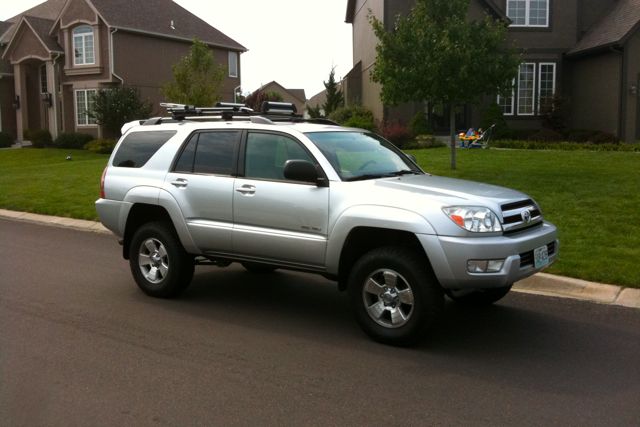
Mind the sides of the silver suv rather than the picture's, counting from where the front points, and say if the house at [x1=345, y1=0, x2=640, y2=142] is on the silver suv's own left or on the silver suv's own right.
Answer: on the silver suv's own left

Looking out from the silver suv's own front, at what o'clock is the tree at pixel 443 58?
The tree is roughly at 8 o'clock from the silver suv.

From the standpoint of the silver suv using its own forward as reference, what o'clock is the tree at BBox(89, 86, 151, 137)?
The tree is roughly at 7 o'clock from the silver suv.

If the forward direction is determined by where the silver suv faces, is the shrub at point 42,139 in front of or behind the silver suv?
behind

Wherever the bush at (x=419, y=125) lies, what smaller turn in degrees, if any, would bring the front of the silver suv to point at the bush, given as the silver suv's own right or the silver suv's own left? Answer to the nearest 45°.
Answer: approximately 135° to the silver suv's own left

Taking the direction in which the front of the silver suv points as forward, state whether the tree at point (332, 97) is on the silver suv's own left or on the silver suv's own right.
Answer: on the silver suv's own left

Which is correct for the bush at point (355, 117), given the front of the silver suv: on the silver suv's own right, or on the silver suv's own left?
on the silver suv's own left

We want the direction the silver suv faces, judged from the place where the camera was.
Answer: facing the viewer and to the right of the viewer

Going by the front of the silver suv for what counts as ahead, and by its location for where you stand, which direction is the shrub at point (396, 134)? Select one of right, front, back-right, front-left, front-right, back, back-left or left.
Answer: back-left

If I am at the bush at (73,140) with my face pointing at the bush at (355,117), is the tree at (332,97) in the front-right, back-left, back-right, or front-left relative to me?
front-left
